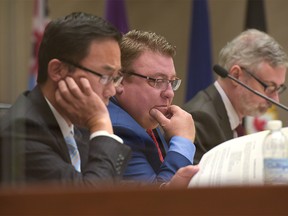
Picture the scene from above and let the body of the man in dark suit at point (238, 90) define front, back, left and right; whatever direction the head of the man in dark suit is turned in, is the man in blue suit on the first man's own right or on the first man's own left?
on the first man's own right

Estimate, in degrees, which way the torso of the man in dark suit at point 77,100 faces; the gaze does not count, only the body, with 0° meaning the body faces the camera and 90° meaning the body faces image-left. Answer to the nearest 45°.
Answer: approximately 315°

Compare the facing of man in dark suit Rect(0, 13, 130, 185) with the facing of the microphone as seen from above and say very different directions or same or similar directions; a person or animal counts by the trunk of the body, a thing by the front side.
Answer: very different directions

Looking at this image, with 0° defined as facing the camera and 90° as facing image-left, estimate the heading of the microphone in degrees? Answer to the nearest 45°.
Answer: approximately 90°

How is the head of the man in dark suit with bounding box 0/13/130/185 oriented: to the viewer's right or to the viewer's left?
to the viewer's right

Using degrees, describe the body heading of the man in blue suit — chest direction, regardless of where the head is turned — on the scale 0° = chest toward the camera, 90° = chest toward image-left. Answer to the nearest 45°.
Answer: approximately 315°
